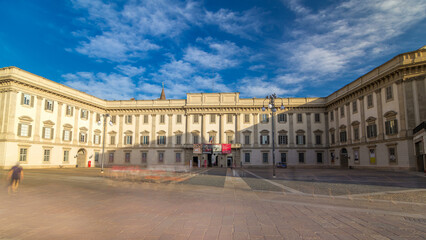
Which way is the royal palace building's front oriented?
toward the camera

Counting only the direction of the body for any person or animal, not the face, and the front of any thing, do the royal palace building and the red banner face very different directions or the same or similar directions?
same or similar directions

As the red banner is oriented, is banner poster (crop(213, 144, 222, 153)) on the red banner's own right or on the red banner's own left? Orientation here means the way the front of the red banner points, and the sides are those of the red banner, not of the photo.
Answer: on the red banner's own right

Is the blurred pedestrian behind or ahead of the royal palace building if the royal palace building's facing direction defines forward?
ahead

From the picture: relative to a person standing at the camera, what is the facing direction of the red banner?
facing the viewer

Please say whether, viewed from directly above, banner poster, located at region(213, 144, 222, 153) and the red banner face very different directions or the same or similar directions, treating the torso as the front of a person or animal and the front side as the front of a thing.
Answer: same or similar directions

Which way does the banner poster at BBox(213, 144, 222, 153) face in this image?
toward the camera

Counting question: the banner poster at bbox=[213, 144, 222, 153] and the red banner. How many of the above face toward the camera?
2

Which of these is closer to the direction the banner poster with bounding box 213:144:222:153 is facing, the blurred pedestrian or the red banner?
the blurred pedestrian

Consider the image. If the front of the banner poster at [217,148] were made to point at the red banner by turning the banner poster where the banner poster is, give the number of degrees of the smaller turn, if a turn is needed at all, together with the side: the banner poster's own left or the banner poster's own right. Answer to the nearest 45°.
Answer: approximately 90° to the banner poster's own left

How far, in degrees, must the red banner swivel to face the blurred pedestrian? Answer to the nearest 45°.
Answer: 0° — it already faces them

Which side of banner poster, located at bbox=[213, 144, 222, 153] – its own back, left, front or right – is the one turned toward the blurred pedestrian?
front
